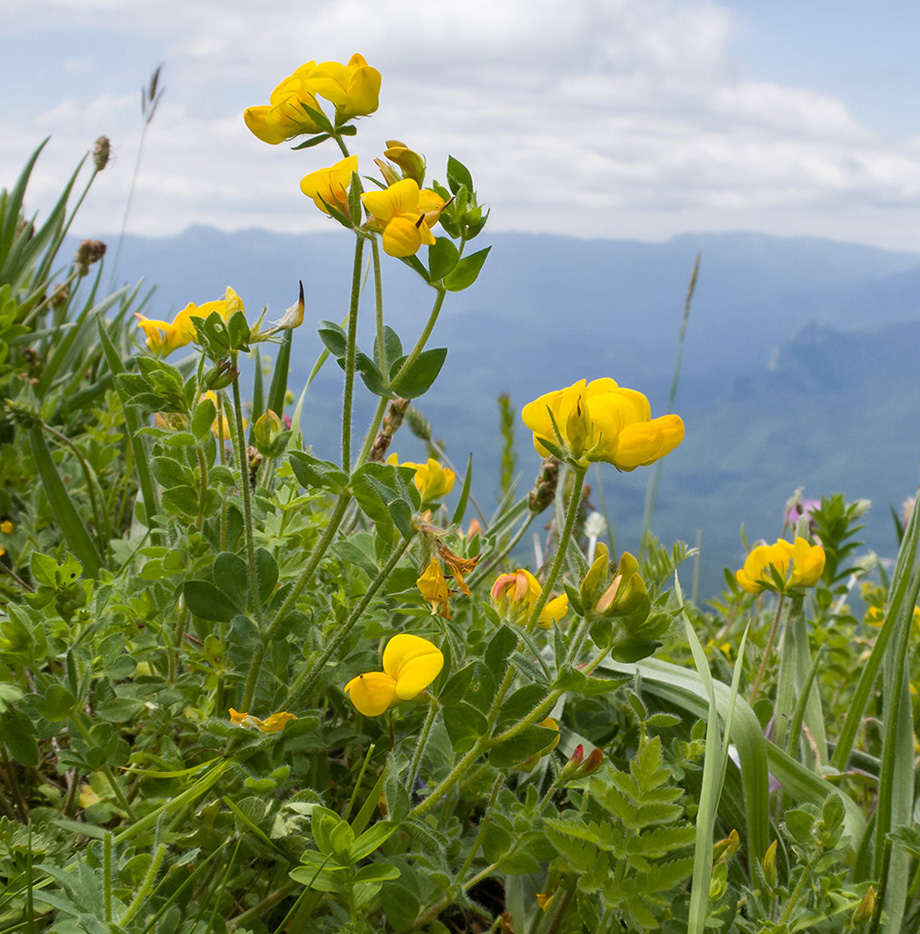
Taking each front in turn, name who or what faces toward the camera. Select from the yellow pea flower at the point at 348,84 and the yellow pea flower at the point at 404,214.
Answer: the yellow pea flower at the point at 404,214

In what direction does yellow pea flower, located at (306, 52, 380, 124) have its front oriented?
to the viewer's right

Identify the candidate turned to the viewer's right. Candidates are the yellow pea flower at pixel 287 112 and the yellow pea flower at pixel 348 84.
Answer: the yellow pea flower at pixel 348 84

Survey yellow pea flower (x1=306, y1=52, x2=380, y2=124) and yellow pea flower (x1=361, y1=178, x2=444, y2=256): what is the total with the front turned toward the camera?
1

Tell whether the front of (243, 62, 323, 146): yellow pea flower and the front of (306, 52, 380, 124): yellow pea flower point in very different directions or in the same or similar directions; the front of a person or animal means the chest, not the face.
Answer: very different directions

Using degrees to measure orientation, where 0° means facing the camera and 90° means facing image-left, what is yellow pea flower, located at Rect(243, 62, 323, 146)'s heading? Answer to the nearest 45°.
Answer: approximately 90°

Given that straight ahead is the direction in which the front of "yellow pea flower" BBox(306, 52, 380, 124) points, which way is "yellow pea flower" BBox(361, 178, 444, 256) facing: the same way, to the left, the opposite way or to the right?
to the right

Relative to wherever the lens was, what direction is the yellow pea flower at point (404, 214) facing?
facing the viewer
